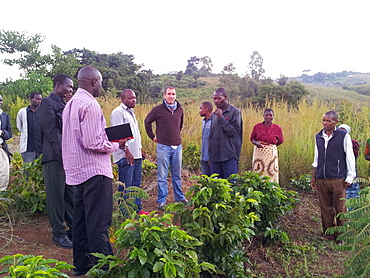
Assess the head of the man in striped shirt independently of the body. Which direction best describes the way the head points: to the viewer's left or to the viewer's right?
to the viewer's right

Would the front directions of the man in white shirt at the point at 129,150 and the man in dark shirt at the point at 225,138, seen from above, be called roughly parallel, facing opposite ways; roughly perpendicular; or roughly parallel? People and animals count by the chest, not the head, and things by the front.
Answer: roughly perpendicular

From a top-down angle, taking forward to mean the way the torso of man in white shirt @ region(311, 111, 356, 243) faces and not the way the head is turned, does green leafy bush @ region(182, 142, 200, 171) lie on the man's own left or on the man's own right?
on the man's own right

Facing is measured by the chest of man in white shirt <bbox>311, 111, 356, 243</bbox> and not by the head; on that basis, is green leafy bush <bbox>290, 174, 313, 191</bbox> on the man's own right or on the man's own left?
on the man's own right

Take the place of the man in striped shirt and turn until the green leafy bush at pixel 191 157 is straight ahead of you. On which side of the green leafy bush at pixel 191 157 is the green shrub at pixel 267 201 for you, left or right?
right

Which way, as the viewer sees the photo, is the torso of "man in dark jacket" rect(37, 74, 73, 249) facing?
to the viewer's right

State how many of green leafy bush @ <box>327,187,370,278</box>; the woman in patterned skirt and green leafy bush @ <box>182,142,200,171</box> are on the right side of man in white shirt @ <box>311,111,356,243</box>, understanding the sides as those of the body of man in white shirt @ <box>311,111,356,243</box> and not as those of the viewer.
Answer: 2

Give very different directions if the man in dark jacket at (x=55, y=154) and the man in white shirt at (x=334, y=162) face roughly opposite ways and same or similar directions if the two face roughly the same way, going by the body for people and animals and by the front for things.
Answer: very different directions

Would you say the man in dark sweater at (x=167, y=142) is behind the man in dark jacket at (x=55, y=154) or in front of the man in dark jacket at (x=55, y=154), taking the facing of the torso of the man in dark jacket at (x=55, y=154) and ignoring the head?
in front

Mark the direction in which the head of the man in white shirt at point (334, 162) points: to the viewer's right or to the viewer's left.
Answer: to the viewer's left

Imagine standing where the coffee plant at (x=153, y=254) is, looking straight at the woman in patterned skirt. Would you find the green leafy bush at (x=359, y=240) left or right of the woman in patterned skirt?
right

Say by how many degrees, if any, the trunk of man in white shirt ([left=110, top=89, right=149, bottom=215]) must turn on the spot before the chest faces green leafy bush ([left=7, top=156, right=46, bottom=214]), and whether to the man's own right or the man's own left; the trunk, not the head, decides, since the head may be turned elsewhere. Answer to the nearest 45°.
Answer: approximately 135° to the man's own right

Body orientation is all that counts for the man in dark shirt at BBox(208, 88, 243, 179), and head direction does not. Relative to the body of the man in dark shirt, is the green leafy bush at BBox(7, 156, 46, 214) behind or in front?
in front
